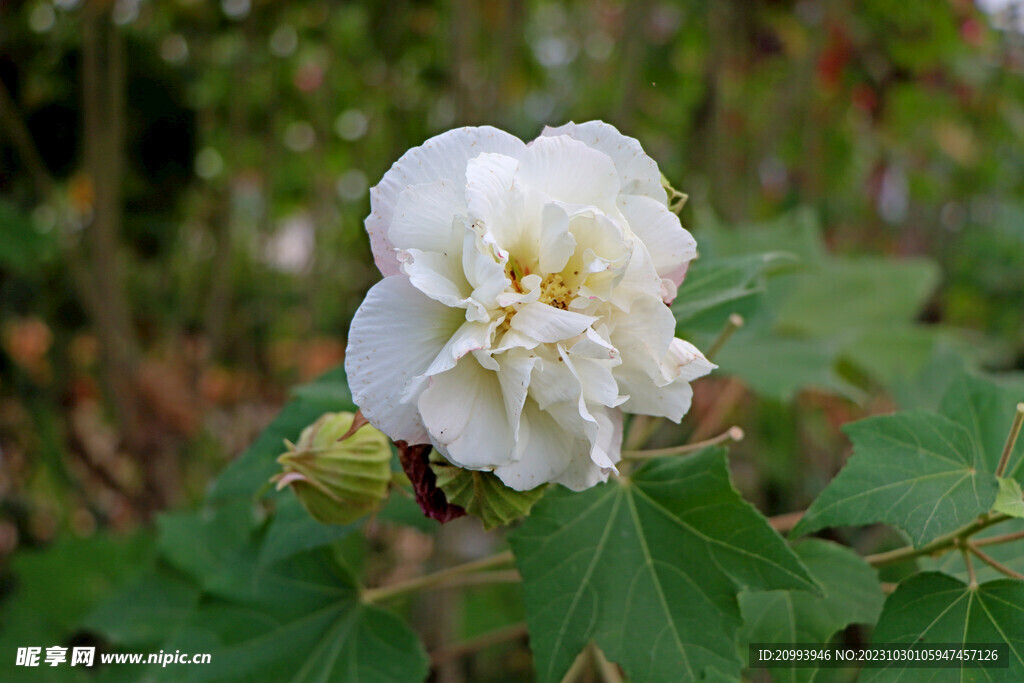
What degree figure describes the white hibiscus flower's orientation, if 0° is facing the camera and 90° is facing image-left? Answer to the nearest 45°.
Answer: approximately 0°
